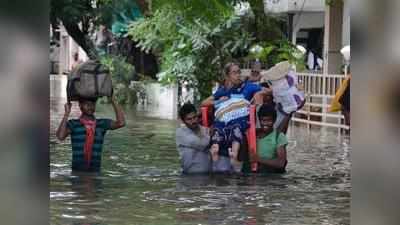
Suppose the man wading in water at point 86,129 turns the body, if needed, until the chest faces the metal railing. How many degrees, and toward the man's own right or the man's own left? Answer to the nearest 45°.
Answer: approximately 135° to the man's own left

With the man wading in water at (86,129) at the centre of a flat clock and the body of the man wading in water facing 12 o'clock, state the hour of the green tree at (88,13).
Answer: The green tree is roughly at 6 o'clock from the man wading in water.

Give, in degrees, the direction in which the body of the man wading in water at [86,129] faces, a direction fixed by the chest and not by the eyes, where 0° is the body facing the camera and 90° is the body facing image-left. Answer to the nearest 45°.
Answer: approximately 0°

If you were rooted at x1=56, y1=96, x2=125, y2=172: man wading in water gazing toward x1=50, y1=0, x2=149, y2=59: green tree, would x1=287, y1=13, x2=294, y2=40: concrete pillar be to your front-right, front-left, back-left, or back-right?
front-right

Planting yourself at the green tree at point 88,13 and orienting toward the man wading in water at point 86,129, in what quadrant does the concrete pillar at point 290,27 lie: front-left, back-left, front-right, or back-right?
back-left

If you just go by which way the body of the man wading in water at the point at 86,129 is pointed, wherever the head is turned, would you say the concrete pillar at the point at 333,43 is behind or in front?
behind

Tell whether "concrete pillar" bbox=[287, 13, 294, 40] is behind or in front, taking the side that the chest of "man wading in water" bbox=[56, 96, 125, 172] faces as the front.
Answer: behind
